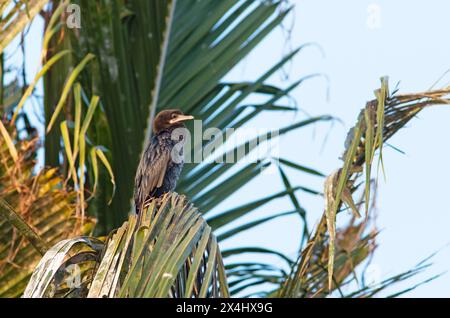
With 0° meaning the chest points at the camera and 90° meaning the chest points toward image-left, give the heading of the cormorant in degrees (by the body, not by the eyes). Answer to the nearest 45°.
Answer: approximately 270°
